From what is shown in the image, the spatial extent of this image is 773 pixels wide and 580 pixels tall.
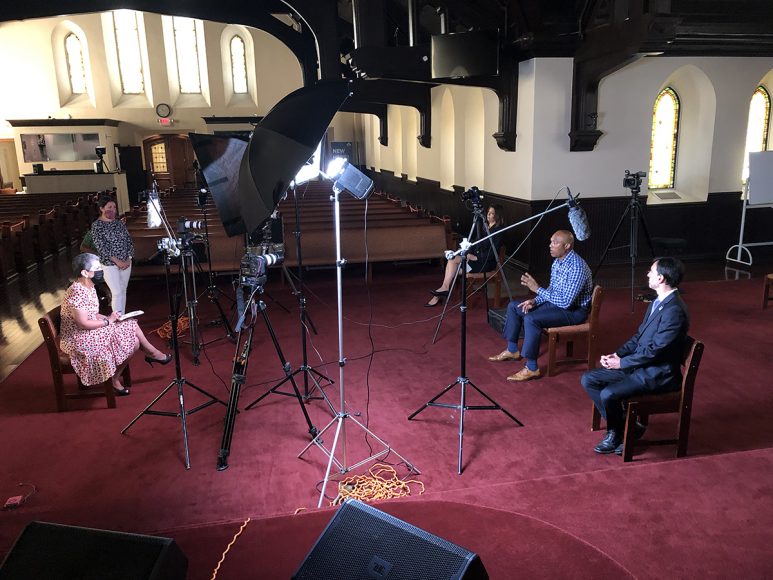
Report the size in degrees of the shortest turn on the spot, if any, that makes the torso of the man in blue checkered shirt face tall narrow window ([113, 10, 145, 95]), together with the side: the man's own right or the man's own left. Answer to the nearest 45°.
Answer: approximately 45° to the man's own right

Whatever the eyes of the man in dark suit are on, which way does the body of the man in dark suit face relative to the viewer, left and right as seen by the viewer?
facing to the left of the viewer

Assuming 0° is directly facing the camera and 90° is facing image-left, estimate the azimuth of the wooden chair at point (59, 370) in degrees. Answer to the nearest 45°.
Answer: approximately 270°

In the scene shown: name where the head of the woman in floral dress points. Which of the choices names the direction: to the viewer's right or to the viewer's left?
to the viewer's right

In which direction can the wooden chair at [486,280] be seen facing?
to the viewer's left

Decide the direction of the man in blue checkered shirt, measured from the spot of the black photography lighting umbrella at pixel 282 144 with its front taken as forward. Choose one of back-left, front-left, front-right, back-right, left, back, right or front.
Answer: front-left

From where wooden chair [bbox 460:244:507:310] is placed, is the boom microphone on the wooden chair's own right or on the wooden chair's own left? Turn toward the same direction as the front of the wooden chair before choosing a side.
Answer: on the wooden chair's own left

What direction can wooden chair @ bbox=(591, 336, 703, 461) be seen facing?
to the viewer's left

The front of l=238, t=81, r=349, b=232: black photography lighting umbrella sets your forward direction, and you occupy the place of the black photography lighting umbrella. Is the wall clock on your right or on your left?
on your left

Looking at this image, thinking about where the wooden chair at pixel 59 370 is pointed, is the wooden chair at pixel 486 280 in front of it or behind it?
in front

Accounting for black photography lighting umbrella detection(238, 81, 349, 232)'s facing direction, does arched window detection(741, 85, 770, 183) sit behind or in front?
in front

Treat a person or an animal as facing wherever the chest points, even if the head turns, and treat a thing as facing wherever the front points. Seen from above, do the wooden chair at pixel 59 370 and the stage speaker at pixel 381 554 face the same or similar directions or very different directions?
very different directions

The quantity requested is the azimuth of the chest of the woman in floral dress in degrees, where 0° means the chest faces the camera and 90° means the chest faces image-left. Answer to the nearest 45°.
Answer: approximately 270°
